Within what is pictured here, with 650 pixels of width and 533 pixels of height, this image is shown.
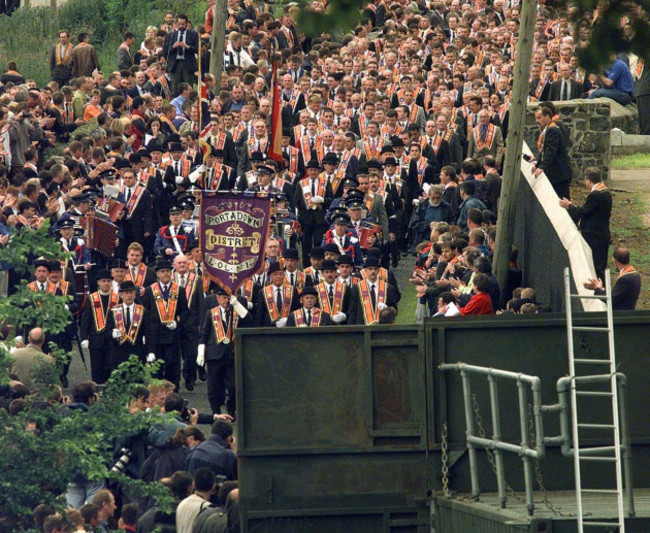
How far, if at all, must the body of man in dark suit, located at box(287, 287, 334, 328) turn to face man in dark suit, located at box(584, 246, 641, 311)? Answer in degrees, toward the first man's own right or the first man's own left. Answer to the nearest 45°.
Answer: approximately 45° to the first man's own left

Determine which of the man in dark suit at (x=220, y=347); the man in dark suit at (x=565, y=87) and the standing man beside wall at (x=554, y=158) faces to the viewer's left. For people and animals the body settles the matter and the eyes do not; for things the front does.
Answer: the standing man beside wall

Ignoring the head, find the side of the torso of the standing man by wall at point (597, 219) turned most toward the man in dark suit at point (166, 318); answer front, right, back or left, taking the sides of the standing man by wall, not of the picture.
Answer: front

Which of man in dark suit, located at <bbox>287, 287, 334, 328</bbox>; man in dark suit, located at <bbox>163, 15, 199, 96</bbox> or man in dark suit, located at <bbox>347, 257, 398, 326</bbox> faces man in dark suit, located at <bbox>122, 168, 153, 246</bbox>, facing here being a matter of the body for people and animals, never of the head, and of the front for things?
man in dark suit, located at <bbox>163, 15, 199, 96</bbox>

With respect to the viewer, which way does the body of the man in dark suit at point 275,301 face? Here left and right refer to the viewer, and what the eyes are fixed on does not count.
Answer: facing the viewer

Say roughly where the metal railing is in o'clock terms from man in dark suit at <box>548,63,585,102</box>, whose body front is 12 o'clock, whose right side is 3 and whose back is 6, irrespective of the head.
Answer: The metal railing is roughly at 12 o'clock from the man in dark suit.

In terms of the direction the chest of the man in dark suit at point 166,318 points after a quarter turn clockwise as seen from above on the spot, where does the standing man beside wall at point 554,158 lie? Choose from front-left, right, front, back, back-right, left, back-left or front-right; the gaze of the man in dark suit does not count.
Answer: back

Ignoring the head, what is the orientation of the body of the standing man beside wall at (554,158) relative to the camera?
to the viewer's left

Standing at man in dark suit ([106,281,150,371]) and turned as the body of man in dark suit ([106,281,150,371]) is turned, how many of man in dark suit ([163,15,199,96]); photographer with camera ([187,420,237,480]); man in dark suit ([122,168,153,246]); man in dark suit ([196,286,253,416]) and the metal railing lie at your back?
2

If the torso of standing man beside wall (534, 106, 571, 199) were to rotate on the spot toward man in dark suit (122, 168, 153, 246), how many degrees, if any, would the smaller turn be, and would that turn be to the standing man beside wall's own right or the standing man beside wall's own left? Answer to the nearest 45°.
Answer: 0° — they already face them

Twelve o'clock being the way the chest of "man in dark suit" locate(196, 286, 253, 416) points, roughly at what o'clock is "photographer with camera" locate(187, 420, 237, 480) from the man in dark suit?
The photographer with camera is roughly at 12 o'clock from the man in dark suit.

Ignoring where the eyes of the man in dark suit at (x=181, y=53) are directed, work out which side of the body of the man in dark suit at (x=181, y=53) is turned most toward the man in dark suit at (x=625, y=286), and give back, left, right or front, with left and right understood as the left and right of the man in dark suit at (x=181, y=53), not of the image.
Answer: front

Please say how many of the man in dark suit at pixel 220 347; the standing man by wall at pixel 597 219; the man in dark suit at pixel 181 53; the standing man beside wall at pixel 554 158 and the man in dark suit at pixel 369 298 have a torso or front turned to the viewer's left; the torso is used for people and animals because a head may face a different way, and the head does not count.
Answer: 2

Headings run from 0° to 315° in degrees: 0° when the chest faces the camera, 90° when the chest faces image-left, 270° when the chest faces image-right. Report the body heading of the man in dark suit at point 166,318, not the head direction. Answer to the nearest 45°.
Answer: approximately 0°

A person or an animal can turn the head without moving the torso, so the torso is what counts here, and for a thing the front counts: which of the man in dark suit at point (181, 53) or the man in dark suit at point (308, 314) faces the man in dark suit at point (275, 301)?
the man in dark suit at point (181, 53)
